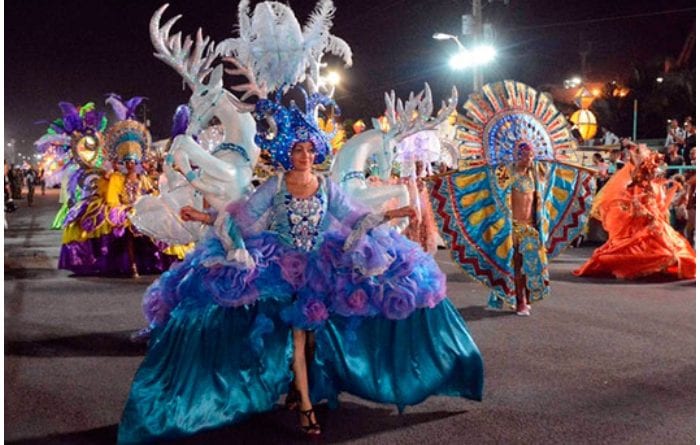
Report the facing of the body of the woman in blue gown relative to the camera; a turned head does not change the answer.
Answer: toward the camera

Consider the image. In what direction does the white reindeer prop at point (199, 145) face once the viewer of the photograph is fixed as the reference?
facing the viewer and to the left of the viewer

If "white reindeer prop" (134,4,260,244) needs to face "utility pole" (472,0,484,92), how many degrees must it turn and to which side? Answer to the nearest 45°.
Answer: approximately 180°

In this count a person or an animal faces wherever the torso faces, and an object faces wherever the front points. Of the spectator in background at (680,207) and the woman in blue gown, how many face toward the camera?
1

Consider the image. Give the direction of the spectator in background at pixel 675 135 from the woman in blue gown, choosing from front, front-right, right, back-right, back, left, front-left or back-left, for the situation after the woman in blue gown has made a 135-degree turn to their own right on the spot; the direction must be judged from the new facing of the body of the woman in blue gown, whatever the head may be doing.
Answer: right
